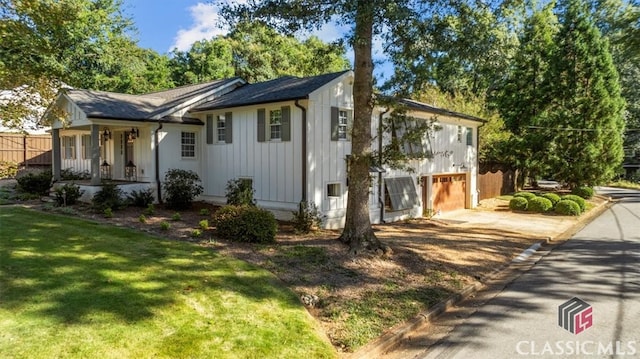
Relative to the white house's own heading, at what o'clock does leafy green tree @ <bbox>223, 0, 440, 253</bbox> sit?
The leafy green tree is roughly at 10 o'clock from the white house.

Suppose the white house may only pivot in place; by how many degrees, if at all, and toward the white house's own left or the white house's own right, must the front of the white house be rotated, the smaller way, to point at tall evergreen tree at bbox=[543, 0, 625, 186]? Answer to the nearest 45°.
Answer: approximately 135° to the white house's own left

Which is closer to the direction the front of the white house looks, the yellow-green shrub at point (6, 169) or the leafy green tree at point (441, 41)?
the yellow-green shrub

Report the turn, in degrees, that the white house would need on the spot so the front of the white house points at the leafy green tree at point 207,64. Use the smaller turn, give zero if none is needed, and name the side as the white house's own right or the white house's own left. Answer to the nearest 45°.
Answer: approximately 135° to the white house's own right

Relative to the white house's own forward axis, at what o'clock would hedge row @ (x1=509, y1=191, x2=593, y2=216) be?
The hedge row is roughly at 7 o'clock from the white house.

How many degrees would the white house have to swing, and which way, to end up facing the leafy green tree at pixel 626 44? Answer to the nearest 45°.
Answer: approximately 135° to its left

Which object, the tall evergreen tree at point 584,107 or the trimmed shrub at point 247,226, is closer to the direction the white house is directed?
the trimmed shrub

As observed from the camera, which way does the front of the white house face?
facing the viewer and to the left of the viewer

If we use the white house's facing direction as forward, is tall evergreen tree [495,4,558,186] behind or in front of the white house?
behind

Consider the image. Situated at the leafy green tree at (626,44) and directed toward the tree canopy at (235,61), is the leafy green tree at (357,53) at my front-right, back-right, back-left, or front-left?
front-left

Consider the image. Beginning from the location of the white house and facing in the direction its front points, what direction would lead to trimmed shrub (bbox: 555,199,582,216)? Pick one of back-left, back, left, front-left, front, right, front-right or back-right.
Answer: back-left

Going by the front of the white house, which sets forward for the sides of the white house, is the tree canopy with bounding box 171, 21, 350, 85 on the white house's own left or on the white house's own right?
on the white house's own right

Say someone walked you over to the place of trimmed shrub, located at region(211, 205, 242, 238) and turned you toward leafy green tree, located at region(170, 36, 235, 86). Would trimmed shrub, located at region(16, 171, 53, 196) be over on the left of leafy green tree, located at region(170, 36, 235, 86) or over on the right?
left
